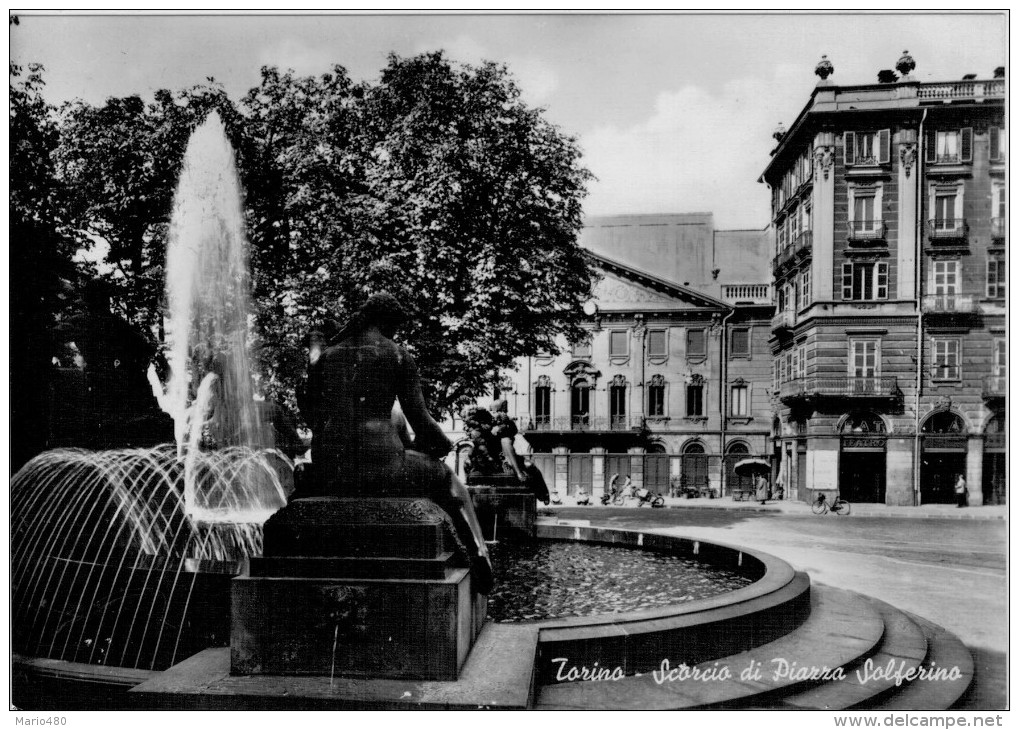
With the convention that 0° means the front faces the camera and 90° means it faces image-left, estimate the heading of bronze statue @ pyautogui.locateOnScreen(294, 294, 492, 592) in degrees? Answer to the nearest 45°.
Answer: approximately 225°

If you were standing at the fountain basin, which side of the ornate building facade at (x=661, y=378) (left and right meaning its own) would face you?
front

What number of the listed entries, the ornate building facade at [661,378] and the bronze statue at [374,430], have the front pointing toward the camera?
1
